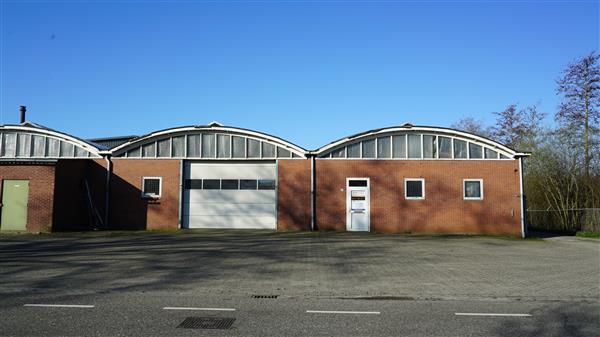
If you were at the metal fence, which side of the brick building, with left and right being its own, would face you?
left

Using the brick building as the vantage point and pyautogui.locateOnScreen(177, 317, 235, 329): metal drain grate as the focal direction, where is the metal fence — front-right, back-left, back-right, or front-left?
back-left

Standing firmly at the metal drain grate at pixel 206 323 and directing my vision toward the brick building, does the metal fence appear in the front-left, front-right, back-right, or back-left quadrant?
front-right

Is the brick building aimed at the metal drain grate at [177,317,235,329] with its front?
yes

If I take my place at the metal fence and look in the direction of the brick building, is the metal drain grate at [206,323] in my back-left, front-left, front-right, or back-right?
front-left

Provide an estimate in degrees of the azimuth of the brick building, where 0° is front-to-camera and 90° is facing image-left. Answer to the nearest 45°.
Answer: approximately 0°

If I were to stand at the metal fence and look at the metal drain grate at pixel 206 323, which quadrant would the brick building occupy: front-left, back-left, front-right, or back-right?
front-right

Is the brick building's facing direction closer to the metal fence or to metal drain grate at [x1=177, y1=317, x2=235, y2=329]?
the metal drain grate
